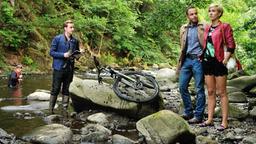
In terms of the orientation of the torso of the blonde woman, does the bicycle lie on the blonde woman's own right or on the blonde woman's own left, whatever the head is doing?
on the blonde woman's own right

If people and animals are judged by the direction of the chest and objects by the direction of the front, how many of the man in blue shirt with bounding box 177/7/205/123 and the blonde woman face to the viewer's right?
0

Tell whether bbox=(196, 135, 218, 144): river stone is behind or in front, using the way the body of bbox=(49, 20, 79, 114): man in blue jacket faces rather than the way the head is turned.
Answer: in front

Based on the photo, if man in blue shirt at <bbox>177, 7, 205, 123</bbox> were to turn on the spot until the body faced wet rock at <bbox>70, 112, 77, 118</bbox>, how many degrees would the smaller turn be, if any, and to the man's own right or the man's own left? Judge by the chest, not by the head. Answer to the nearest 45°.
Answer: approximately 90° to the man's own right

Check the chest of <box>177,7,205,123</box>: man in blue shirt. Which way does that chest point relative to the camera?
toward the camera

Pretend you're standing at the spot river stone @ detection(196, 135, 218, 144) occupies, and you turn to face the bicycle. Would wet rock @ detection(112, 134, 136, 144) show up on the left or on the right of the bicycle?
left

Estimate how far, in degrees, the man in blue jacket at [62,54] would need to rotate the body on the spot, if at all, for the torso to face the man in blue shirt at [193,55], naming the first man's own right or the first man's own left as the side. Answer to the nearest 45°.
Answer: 0° — they already face them

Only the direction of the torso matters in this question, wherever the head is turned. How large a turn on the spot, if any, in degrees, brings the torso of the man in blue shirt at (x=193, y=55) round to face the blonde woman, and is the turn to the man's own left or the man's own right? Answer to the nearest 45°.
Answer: approximately 45° to the man's own left
